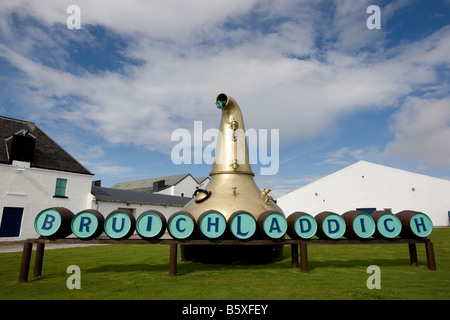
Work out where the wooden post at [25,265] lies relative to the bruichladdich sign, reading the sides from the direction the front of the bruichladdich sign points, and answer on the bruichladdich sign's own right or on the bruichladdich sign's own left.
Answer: on the bruichladdich sign's own right

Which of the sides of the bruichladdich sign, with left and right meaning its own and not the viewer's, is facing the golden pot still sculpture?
back

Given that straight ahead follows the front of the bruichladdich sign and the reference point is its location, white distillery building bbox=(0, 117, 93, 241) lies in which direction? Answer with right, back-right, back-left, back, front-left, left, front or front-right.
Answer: back-right

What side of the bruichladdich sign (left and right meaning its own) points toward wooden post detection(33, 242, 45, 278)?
right

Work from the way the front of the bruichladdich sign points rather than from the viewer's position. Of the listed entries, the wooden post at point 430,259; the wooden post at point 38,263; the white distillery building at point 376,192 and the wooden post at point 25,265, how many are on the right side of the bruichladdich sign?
2

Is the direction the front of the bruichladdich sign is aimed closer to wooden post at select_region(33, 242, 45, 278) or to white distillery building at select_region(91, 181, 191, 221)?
the wooden post

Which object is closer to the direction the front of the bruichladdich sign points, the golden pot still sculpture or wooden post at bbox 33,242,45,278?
the wooden post

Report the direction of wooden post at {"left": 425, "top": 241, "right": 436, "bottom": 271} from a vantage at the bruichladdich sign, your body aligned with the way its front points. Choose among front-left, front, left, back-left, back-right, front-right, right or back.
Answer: left

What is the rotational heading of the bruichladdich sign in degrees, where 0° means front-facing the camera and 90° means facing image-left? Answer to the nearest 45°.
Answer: approximately 0°

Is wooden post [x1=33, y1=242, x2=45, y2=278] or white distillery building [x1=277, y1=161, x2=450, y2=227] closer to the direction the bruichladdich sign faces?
the wooden post

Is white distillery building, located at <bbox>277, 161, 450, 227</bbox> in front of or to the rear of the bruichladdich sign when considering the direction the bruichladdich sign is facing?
to the rear

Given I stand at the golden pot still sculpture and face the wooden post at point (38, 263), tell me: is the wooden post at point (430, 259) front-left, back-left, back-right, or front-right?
back-left

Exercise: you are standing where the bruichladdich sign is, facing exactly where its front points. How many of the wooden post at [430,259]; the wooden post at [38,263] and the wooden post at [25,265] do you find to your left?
1
